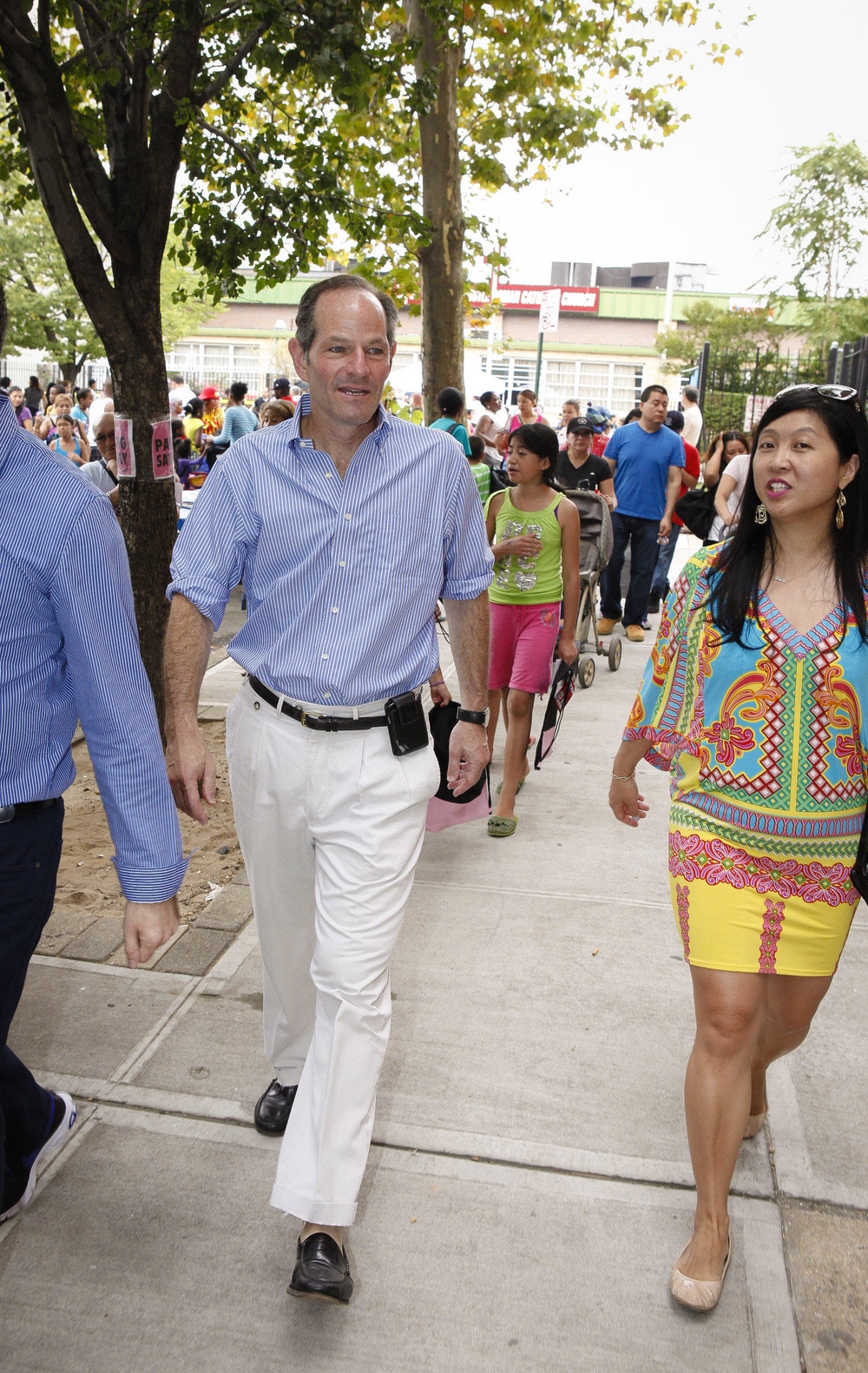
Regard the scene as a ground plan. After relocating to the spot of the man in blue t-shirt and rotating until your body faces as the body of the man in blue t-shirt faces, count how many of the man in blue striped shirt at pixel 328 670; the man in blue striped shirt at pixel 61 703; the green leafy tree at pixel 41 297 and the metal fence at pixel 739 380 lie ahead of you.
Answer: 2

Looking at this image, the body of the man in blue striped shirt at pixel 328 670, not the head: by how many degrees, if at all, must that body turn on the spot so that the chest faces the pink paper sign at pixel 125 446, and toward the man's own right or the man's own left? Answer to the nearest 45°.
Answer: approximately 180°

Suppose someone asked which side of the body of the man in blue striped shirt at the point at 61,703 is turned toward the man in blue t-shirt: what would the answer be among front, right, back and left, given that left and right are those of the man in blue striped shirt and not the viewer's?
back

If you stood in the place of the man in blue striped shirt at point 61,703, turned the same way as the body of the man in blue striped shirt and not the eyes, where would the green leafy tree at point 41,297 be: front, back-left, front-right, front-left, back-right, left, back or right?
back-right

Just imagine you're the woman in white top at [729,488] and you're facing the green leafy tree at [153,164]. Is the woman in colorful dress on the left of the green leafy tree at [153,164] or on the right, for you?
left

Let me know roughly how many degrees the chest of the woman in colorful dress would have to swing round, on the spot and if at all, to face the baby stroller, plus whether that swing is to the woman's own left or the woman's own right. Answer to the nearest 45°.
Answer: approximately 180°

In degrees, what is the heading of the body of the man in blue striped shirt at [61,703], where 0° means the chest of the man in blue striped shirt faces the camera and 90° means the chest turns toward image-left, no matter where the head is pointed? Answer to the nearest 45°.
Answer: approximately 45°

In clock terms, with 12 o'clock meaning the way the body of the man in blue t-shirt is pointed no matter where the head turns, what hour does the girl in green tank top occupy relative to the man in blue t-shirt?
The girl in green tank top is roughly at 12 o'clock from the man in blue t-shirt.

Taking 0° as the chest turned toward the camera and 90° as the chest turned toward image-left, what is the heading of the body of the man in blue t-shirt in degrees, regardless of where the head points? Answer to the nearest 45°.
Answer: approximately 0°

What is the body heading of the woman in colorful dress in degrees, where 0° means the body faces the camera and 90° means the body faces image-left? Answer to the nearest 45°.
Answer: approximately 0°

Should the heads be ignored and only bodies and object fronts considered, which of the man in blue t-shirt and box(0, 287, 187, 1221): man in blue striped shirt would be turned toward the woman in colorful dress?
the man in blue t-shirt
